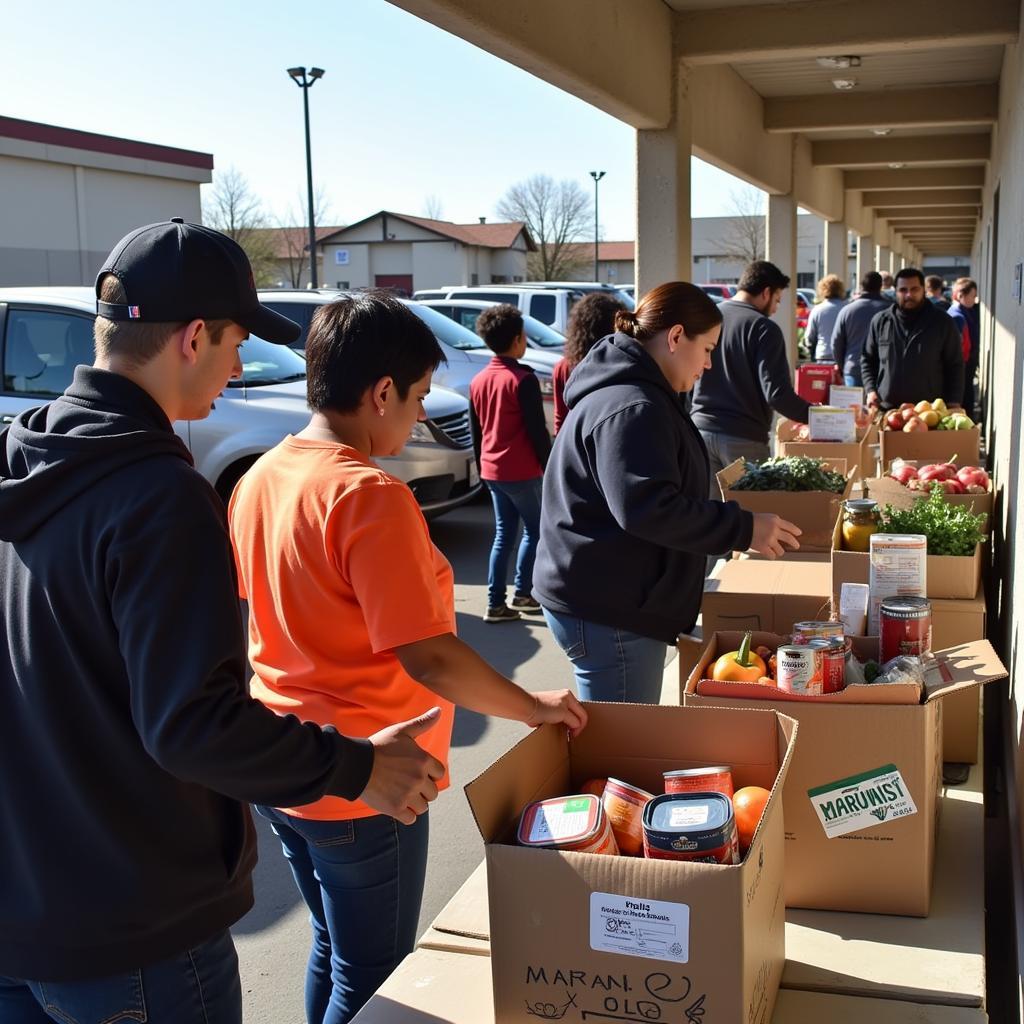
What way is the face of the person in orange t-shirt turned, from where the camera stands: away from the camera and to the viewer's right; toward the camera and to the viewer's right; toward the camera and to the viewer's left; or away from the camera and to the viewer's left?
away from the camera and to the viewer's right

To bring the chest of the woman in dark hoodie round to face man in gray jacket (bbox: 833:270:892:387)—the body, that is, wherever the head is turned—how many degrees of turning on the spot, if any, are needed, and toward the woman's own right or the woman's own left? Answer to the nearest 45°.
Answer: approximately 90° to the woman's own left

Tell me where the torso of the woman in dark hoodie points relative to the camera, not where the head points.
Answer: to the viewer's right

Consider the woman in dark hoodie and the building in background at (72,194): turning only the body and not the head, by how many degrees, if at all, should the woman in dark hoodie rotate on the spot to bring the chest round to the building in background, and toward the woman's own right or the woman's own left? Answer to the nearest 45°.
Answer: approximately 135° to the woman's own left

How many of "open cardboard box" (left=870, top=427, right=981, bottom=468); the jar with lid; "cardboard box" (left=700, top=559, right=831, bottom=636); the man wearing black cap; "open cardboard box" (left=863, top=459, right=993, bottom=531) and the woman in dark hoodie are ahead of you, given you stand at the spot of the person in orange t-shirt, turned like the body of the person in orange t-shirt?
5

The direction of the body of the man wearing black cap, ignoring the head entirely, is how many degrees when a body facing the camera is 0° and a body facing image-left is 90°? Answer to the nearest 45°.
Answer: approximately 225°

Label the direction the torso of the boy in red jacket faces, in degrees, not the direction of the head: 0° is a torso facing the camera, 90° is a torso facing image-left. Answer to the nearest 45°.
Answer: approximately 225°

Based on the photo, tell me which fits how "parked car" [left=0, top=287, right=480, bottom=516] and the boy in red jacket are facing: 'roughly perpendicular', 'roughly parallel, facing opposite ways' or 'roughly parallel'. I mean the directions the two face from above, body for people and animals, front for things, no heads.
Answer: roughly perpendicular

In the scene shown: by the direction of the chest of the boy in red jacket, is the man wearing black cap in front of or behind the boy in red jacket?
behind

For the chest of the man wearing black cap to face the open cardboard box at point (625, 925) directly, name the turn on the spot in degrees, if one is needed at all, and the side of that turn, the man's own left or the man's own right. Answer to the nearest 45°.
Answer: approximately 45° to the man's own right
